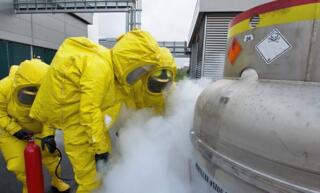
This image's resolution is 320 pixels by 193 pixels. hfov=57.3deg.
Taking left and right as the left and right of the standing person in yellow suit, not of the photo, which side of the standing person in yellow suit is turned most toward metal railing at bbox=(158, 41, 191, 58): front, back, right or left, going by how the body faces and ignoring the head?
left

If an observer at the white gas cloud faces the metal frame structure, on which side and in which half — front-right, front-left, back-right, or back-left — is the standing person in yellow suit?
front-left

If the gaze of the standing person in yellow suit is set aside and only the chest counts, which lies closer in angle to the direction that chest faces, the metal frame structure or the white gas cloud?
the white gas cloud

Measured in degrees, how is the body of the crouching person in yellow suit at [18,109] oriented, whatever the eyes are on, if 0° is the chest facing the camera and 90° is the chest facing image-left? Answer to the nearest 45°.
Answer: approximately 315°

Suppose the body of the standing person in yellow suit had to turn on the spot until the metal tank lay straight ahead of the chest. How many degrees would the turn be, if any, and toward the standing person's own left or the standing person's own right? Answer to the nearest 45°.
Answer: approximately 45° to the standing person's own right

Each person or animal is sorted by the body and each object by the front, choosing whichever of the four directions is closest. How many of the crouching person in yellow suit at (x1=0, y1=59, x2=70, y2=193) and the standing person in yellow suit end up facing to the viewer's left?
0

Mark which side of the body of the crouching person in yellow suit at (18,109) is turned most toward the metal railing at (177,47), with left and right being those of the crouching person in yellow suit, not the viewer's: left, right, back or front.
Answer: left

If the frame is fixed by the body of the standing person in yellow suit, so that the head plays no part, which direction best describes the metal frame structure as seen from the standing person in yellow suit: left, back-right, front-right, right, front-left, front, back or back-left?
left

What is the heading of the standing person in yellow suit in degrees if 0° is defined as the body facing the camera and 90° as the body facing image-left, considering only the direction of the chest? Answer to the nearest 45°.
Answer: approximately 270°

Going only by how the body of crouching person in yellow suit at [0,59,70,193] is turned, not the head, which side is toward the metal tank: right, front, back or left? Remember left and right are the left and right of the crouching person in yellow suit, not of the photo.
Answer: front

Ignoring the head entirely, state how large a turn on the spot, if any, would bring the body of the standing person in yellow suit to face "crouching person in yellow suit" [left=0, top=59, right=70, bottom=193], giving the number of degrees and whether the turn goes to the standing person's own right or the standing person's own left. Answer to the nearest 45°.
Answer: approximately 135° to the standing person's own left

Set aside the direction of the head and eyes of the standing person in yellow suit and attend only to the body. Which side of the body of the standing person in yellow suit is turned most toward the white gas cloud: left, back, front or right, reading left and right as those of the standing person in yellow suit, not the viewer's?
front
